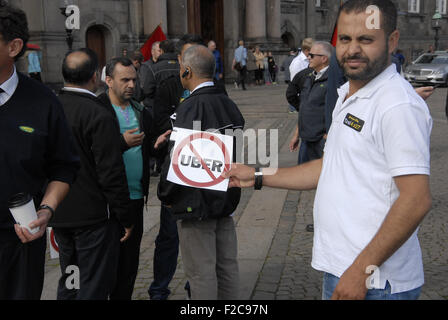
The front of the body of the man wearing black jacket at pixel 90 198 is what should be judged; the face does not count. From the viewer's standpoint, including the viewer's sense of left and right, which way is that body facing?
facing away from the viewer and to the right of the viewer

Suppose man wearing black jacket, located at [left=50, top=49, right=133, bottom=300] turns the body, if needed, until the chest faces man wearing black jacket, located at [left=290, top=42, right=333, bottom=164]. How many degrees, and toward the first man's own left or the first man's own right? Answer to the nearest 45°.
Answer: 0° — they already face them

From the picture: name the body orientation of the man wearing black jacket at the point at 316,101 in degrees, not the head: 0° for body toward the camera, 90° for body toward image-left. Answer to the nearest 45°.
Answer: approximately 45°

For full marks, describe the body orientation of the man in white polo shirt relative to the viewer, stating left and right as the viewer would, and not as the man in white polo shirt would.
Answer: facing the viewer and to the left of the viewer

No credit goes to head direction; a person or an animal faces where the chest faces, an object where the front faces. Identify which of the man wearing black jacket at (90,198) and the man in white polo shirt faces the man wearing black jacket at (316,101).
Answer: the man wearing black jacket at (90,198)

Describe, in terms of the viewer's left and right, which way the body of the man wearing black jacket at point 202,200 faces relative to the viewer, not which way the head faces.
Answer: facing away from the viewer and to the left of the viewer

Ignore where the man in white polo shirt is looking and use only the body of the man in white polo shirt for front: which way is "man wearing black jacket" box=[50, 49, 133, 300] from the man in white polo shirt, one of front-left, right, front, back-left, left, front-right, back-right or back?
right

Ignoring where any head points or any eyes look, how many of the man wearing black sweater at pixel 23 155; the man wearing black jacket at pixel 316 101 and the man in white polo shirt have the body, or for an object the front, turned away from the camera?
0

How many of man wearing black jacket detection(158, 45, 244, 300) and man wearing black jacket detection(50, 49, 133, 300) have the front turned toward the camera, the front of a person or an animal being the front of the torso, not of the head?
0

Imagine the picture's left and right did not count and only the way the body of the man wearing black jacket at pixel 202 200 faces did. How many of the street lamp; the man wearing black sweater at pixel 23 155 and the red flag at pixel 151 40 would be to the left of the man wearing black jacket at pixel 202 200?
1

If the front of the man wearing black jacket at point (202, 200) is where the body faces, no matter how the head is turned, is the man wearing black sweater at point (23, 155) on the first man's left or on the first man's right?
on the first man's left

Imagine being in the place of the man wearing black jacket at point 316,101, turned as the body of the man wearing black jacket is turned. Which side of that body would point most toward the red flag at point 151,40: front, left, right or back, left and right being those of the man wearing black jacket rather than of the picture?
right

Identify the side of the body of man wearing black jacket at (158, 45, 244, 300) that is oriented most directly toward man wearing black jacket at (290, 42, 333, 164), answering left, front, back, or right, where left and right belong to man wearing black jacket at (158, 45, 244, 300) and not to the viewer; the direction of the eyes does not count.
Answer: right
